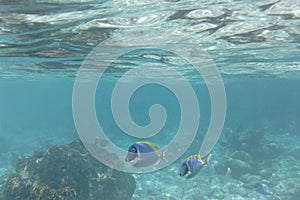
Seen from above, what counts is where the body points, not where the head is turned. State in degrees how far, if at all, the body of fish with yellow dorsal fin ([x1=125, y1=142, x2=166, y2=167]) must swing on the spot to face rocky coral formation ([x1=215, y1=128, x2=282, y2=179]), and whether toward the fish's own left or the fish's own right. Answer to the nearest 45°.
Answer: approximately 135° to the fish's own right

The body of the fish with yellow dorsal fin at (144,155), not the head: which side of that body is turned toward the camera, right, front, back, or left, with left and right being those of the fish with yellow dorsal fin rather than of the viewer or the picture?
left

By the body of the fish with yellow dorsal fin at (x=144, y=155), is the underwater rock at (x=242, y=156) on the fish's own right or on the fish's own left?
on the fish's own right

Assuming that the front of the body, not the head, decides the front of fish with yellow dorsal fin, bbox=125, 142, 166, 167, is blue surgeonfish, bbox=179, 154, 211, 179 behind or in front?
behind
